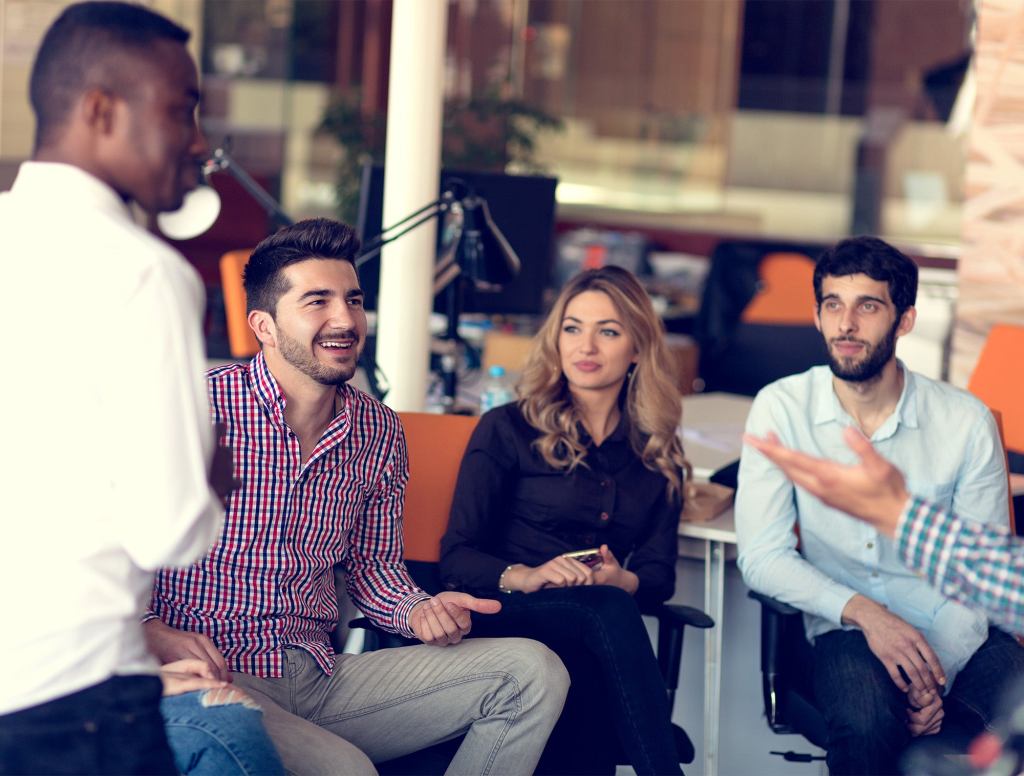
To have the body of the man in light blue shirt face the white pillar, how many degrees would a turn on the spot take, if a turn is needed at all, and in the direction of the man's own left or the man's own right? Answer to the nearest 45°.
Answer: approximately 135° to the man's own right

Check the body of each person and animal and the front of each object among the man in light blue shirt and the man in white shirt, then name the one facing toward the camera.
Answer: the man in light blue shirt

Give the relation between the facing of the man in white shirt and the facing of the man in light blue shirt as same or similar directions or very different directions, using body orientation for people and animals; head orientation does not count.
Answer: very different directions

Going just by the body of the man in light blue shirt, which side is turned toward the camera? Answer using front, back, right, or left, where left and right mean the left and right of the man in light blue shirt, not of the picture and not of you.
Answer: front

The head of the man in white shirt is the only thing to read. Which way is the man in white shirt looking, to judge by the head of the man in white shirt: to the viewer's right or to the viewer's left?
to the viewer's right

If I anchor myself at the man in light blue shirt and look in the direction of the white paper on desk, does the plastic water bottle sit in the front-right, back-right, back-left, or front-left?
front-left

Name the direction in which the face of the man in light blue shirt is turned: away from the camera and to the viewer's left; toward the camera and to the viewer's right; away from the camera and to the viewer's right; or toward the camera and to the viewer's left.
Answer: toward the camera and to the viewer's left

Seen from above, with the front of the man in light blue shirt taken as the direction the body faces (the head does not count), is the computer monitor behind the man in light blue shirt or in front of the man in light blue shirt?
behind

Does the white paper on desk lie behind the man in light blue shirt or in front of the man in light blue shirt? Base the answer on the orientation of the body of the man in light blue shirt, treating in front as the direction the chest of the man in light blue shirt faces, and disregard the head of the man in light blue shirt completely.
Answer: behind
